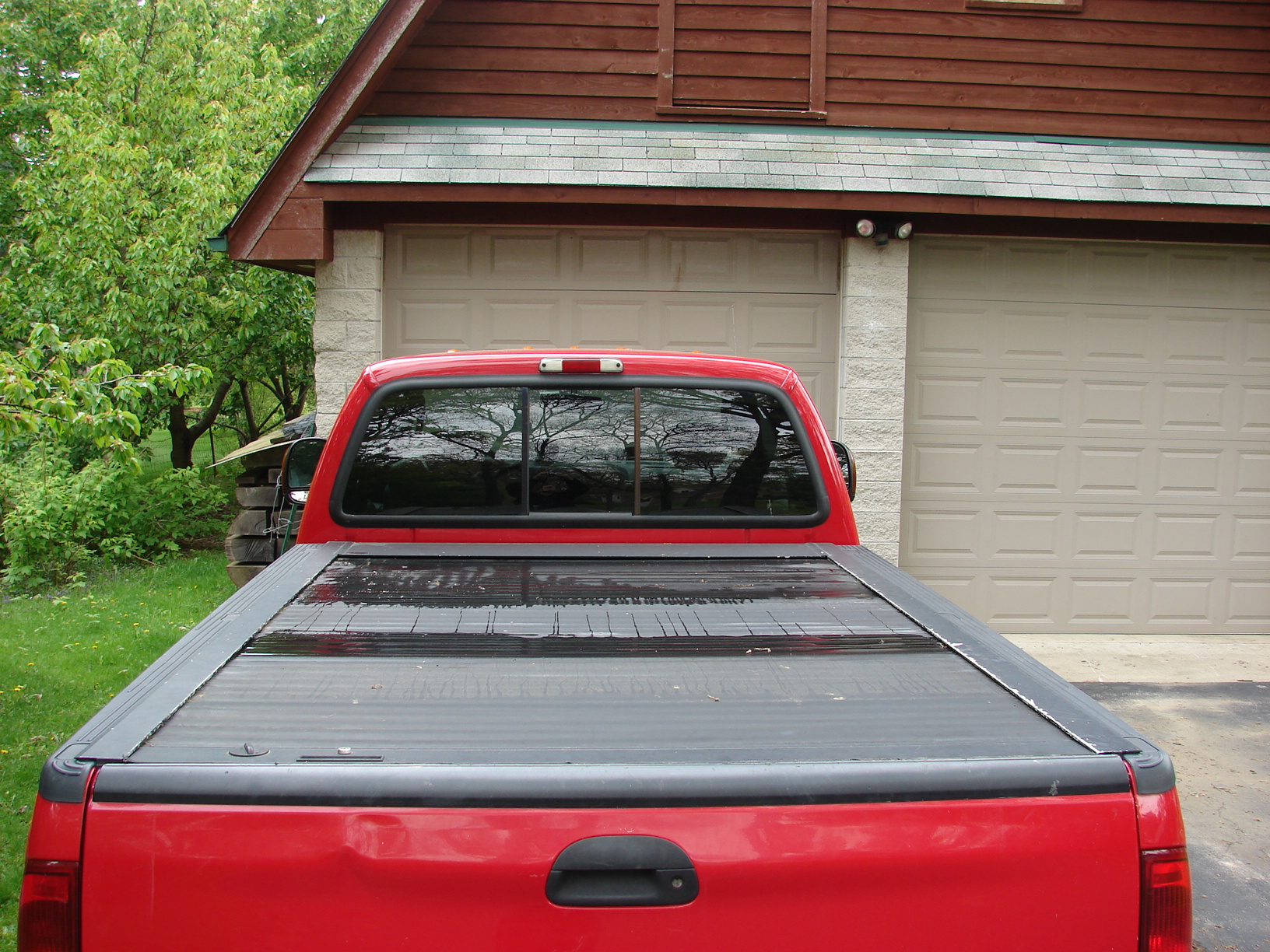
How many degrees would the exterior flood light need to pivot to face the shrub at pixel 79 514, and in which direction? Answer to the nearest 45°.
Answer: approximately 90° to its right

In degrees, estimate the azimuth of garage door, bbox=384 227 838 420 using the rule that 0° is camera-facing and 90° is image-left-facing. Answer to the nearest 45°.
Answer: approximately 0°

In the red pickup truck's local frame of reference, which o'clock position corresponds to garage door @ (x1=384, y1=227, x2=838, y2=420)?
The garage door is roughly at 12 o'clock from the red pickup truck.

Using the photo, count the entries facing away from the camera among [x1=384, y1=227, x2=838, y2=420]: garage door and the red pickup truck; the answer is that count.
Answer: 1

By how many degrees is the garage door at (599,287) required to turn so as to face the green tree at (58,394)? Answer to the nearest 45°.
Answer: approximately 45° to its right

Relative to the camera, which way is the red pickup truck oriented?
away from the camera

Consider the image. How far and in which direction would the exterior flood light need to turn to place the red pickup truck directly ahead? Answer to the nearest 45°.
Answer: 0° — it already faces it

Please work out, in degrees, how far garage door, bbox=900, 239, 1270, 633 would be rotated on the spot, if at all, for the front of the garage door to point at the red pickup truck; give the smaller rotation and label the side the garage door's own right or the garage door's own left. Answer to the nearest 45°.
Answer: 0° — it already faces it
